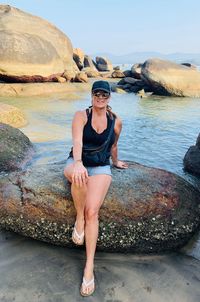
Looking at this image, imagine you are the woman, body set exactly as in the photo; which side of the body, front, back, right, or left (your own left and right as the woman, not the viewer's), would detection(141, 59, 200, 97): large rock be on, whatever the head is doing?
back

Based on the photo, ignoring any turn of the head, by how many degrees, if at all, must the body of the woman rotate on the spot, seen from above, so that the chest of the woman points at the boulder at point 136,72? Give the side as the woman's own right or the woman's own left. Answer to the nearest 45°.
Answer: approximately 180°

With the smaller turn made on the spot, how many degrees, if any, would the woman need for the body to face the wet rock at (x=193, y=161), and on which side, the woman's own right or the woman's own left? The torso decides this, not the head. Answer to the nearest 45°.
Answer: approximately 135° to the woman's own left

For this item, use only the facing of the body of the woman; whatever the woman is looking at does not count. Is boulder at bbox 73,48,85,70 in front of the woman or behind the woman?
behind

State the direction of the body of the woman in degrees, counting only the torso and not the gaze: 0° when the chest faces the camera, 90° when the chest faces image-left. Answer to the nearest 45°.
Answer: approximately 0°

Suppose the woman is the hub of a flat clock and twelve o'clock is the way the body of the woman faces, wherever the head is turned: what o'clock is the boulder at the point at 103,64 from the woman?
The boulder is roughly at 6 o'clock from the woman.
